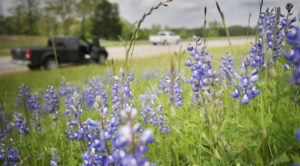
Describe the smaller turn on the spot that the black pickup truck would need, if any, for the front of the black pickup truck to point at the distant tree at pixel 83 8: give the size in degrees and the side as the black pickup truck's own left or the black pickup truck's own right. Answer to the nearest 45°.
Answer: approximately 45° to the black pickup truck's own left

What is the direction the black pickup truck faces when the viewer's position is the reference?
facing away from the viewer and to the right of the viewer

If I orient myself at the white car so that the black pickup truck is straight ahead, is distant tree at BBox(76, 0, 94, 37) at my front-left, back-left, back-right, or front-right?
back-right

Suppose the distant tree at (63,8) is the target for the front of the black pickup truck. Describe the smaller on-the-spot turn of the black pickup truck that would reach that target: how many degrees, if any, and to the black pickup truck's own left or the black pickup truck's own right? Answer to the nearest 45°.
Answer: approximately 45° to the black pickup truck's own left

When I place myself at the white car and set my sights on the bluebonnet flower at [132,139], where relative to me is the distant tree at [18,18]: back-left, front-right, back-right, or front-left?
back-right

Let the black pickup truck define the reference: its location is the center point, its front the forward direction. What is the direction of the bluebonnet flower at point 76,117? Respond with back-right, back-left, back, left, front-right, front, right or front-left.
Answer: back-right

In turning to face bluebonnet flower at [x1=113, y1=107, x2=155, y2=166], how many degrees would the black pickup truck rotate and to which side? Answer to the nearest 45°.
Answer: approximately 135° to its right
